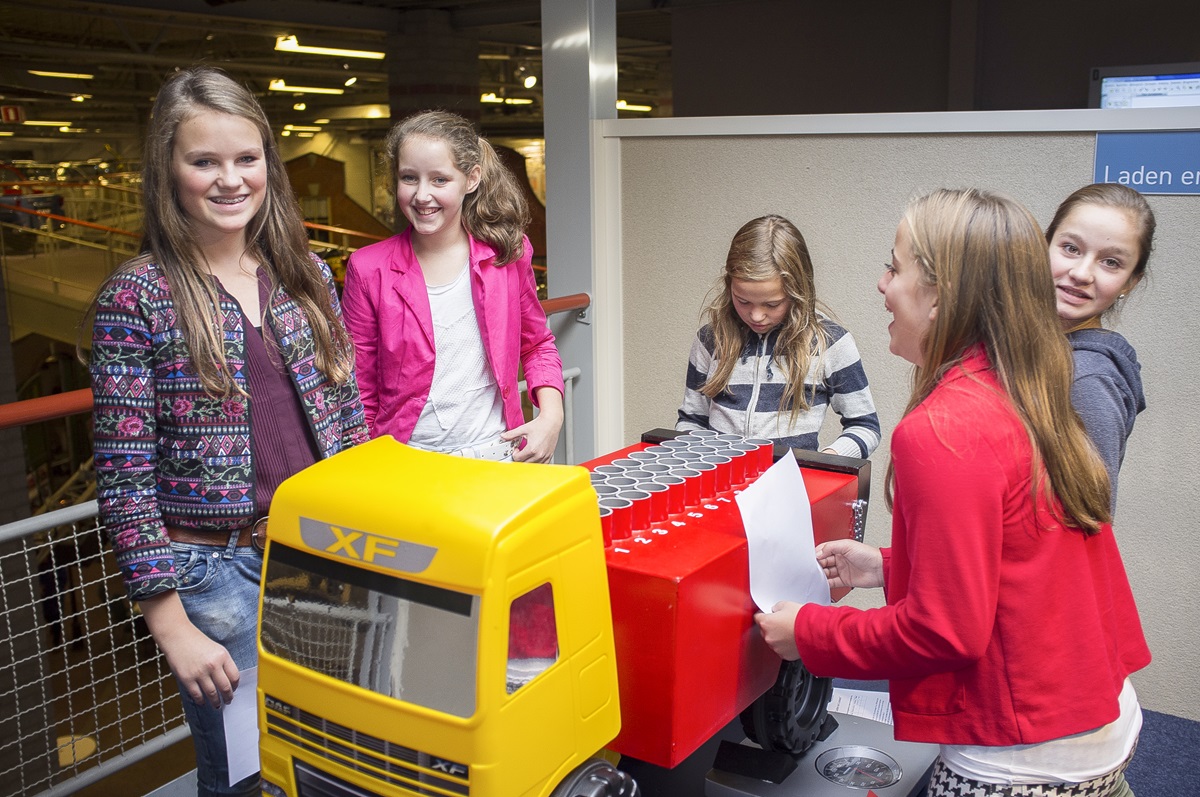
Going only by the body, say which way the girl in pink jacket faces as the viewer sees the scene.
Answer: toward the camera

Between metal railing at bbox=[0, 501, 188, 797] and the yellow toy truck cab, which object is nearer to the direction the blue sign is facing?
the yellow toy truck cab

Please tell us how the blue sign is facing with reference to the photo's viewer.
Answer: facing the viewer

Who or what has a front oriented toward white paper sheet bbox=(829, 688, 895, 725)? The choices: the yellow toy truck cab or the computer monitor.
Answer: the computer monitor

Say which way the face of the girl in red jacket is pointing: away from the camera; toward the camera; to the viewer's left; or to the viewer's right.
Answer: to the viewer's left

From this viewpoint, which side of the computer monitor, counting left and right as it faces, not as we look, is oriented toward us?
front

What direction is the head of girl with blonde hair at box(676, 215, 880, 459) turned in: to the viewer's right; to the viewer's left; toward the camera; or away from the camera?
toward the camera

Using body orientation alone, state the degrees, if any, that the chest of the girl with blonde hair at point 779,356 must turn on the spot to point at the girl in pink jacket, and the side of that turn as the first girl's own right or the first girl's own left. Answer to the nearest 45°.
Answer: approximately 45° to the first girl's own right

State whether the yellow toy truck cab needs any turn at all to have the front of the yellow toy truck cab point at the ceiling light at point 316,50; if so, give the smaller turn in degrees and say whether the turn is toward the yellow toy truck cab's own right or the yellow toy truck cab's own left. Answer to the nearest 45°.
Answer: approximately 135° to the yellow toy truck cab's own right

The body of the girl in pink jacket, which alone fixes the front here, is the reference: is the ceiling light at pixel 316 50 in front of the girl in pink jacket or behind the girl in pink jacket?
behind

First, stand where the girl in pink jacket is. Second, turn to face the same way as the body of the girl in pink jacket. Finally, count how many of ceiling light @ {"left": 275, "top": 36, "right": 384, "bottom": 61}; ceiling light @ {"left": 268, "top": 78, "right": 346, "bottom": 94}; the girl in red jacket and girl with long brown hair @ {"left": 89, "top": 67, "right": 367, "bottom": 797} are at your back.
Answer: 2

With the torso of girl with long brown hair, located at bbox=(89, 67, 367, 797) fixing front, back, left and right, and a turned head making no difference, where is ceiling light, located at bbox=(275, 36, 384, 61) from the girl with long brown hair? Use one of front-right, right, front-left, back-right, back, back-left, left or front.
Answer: back-left

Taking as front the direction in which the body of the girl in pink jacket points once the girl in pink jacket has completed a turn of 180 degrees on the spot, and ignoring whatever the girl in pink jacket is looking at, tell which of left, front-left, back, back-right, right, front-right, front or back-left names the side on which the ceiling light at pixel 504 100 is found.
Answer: front

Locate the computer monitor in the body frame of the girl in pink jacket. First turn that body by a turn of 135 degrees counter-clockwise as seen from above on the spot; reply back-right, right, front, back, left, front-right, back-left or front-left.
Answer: front

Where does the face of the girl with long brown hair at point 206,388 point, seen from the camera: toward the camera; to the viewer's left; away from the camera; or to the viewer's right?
toward the camera
